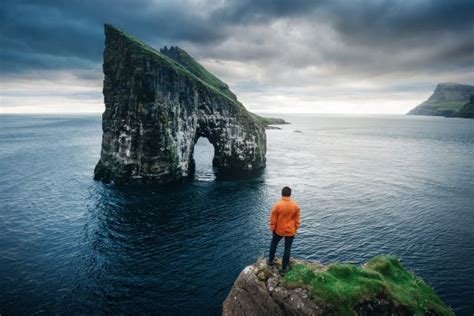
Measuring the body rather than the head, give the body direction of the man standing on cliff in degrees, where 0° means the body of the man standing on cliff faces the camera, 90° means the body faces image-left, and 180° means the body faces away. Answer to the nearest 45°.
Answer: approximately 180°
